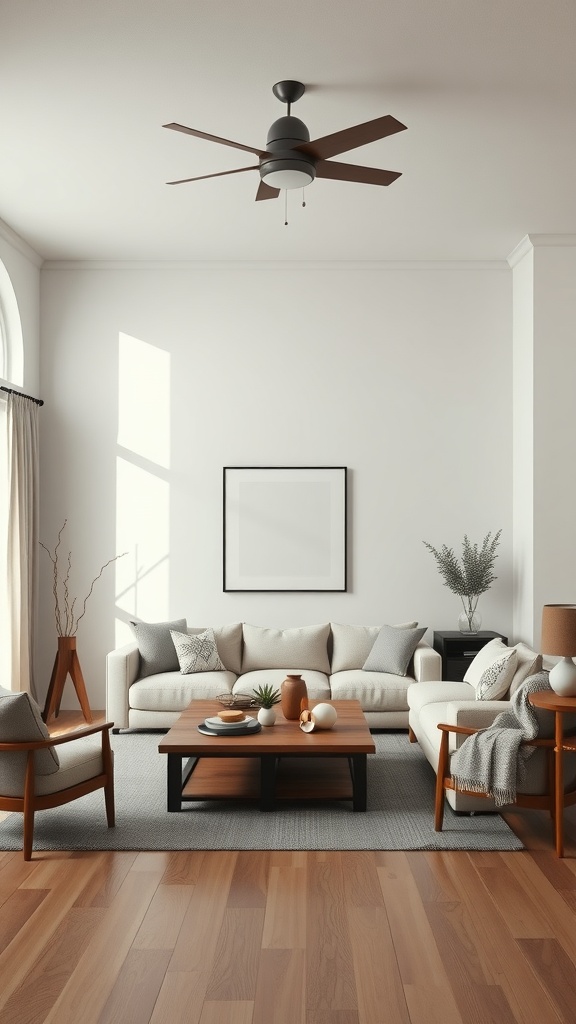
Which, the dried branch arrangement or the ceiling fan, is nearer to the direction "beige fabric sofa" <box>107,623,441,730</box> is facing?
the ceiling fan

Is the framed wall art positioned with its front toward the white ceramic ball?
yes

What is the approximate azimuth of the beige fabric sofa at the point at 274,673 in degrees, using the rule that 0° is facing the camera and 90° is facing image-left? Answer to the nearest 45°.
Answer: approximately 0°

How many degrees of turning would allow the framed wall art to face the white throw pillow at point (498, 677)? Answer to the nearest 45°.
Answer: approximately 45° to its left

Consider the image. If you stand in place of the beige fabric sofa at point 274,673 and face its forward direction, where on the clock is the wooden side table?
The wooden side table is roughly at 11 o'clock from the beige fabric sofa.

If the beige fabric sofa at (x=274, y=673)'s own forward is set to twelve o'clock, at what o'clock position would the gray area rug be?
The gray area rug is roughly at 12 o'clock from the beige fabric sofa.

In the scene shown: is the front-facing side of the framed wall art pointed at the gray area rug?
yes

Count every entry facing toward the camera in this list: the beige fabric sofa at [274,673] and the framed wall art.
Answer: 2

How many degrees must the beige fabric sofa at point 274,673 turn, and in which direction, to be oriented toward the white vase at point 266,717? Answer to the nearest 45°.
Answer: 0° — it already faces it
